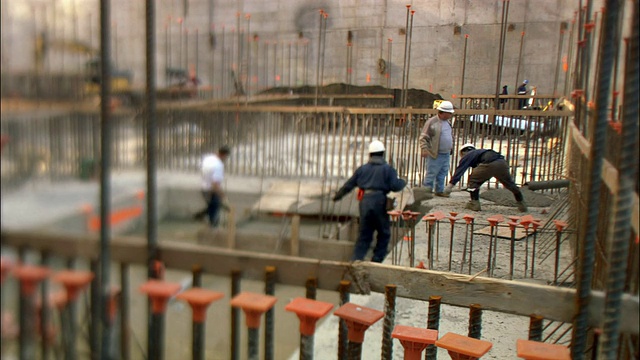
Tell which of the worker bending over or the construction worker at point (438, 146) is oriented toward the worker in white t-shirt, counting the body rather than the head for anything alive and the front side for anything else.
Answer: the worker bending over

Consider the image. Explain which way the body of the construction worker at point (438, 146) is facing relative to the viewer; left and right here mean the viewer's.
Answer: facing the viewer and to the right of the viewer

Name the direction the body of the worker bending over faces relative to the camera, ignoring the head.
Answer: to the viewer's left

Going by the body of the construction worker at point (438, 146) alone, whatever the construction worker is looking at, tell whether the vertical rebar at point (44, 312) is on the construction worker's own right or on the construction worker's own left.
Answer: on the construction worker's own right

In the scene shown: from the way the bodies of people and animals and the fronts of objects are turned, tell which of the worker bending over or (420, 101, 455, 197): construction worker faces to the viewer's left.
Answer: the worker bending over

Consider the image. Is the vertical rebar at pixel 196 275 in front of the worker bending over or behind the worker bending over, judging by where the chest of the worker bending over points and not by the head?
in front
